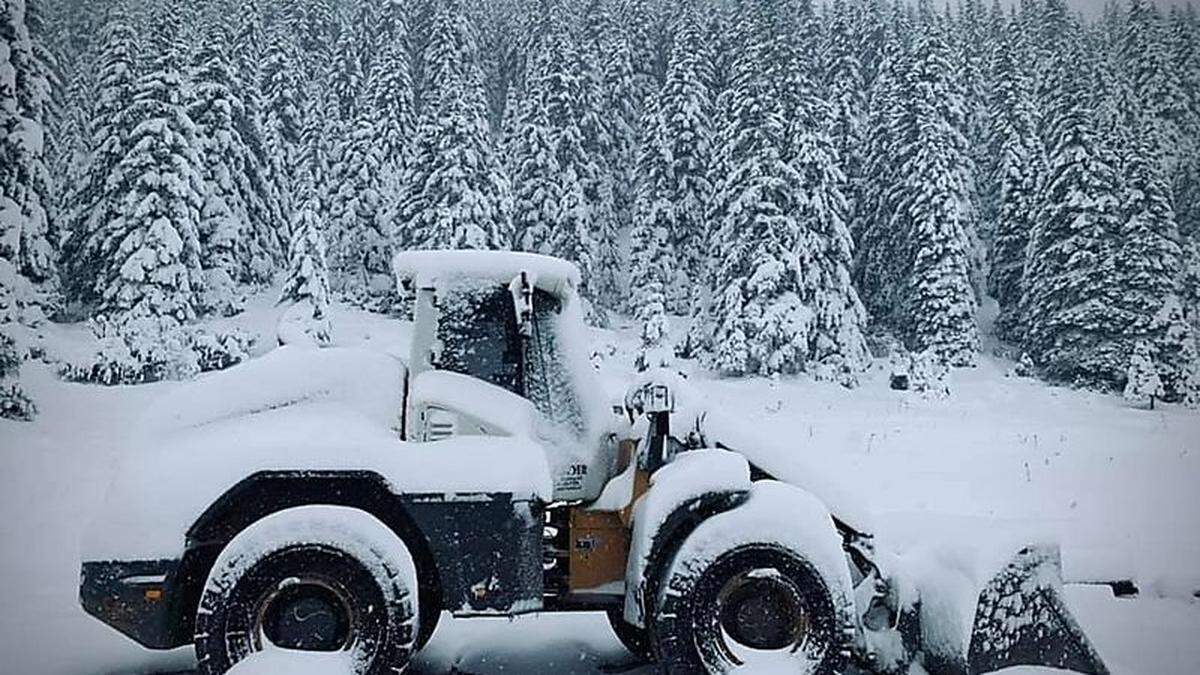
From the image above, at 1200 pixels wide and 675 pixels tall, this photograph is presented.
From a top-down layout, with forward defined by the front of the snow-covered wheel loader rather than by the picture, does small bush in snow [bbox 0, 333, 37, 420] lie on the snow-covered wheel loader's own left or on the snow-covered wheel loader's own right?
on the snow-covered wheel loader's own left

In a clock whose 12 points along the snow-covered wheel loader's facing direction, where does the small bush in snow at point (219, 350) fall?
The small bush in snow is roughly at 8 o'clock from the snow-covered wheel loader.

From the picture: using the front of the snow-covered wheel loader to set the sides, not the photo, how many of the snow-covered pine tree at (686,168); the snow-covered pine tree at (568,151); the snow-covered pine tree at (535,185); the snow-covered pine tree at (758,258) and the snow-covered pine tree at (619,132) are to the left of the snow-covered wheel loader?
5

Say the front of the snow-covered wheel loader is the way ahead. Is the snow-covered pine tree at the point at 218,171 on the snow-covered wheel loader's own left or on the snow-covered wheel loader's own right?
on the snow-covered wheel loader's own left

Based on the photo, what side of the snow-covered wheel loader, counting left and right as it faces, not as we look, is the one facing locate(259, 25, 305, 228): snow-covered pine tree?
left

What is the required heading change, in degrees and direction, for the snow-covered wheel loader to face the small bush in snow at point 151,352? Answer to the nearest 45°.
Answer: approximately 135° to its left

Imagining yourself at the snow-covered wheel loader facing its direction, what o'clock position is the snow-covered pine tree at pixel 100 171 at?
The snow-covered pine tree is roughly at 8 o'clock from the snow-covered wheel loader.

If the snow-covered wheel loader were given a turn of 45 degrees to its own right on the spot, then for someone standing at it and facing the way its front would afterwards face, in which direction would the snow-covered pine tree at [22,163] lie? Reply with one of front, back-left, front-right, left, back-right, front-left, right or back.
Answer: back

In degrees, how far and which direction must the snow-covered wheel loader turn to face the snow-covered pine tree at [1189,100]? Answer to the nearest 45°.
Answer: approximately 45° to its left

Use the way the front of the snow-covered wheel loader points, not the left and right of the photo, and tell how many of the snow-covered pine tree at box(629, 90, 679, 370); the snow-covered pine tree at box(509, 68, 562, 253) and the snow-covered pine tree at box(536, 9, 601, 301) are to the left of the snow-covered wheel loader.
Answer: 3

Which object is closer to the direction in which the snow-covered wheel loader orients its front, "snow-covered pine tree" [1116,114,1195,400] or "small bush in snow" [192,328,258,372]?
the snow-covered pine tree

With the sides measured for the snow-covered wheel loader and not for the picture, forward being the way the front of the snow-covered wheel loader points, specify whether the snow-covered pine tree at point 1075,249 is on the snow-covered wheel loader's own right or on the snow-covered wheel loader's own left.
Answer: on the snow-covered wheel loader's own left

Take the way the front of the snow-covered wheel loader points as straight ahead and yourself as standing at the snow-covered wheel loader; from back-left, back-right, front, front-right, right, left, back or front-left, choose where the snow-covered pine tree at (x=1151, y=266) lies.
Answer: front-left

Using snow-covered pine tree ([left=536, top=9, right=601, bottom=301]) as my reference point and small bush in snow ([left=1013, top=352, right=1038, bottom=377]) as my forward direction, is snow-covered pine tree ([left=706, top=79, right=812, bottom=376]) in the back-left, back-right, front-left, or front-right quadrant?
front-right

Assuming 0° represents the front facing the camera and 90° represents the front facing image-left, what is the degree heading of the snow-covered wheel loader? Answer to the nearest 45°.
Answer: approximately 270°
